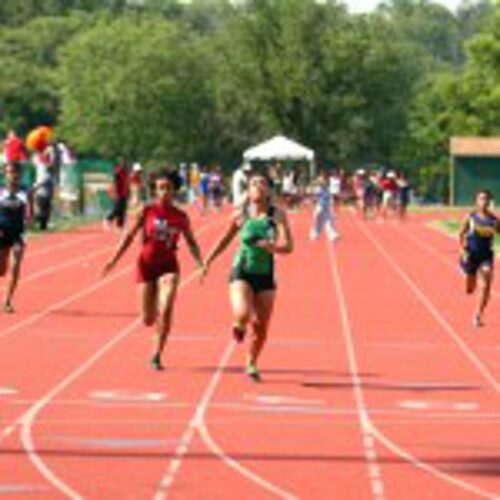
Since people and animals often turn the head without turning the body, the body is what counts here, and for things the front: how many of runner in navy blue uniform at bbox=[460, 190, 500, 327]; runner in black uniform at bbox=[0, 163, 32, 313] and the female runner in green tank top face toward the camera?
3

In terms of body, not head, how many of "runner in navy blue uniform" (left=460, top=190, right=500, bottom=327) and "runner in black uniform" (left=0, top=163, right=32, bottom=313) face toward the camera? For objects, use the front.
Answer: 2

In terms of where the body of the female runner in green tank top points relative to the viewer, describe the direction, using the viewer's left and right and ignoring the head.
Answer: facing the viewer

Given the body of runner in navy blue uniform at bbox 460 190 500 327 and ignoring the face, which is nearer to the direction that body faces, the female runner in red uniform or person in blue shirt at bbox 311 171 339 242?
the female runner in red uniform

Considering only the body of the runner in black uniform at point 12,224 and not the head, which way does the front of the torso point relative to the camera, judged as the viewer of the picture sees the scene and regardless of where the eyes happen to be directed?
toward the camera

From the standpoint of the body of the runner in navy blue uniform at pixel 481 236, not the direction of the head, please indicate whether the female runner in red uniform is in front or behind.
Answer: in front

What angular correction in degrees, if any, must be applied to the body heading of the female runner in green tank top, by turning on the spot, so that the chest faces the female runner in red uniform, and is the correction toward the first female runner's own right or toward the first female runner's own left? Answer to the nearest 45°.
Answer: approximately 135° to the first female runner's own right

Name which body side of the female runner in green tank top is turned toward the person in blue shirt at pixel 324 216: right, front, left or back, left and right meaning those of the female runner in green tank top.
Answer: back

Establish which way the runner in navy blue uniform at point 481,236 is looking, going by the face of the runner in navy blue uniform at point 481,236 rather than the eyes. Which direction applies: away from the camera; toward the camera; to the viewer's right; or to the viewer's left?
toward the camera

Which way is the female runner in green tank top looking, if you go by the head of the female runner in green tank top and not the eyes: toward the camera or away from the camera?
toward the camera

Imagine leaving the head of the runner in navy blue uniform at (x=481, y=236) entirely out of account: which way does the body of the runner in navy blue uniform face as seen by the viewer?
toward the camera
